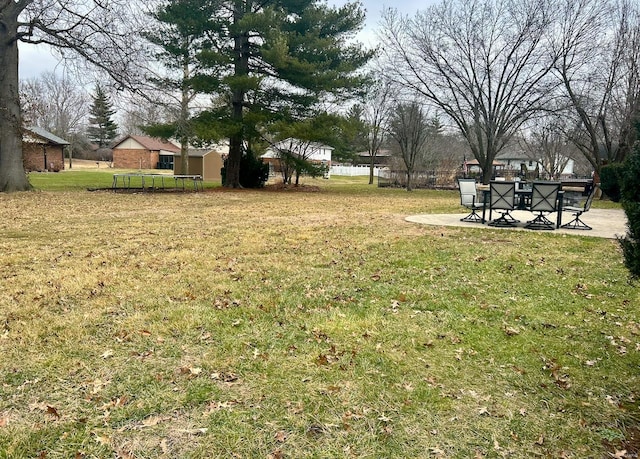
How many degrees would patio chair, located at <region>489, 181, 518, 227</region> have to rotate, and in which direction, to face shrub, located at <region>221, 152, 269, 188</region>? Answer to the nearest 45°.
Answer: approximately 45° to its left

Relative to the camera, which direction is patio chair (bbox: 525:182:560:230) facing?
away from the camera

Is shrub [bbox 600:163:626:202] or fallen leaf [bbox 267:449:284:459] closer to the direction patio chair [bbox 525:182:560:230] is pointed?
the shrub

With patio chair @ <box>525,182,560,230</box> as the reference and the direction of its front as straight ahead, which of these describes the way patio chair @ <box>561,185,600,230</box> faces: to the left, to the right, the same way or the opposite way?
to the left

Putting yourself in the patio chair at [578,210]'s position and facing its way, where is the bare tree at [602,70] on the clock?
The bare tree is roughly at 3 o'clock from the patio chair.

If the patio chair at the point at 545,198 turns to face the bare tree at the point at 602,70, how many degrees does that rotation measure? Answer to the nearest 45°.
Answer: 0° — it already faces it

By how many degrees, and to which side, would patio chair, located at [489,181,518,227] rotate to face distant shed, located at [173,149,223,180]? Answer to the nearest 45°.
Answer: approximately 45° to its left

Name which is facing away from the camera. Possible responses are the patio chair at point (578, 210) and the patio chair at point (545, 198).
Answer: the patio chair at point (545, 198)

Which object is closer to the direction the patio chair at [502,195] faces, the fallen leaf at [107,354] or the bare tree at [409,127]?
the bare tree

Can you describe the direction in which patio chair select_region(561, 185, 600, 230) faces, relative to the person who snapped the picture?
facing to the left of the viewer

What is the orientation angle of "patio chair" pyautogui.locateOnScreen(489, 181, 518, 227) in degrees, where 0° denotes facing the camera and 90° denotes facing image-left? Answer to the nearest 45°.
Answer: approximately 180°

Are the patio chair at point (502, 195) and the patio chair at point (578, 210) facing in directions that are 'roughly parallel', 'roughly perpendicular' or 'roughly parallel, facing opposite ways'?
roughly perpendicular

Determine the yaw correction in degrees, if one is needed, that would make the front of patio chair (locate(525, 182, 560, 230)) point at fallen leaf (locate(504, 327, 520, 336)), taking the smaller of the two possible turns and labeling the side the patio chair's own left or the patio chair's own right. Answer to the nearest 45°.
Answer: approximately 180°

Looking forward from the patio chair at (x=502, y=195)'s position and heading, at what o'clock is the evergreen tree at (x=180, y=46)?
The evergreen tree is roughly at 10 o'clock from the patio chair.
